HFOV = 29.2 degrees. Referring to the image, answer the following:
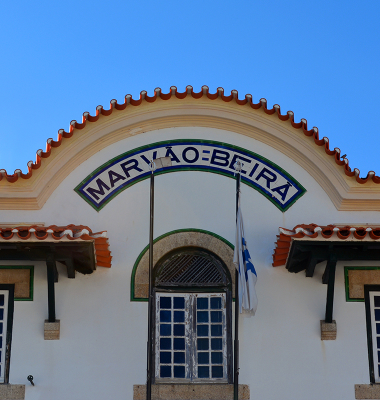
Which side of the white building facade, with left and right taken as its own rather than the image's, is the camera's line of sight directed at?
front
